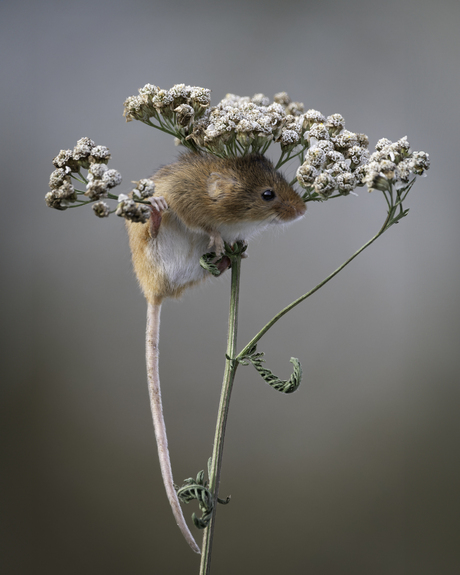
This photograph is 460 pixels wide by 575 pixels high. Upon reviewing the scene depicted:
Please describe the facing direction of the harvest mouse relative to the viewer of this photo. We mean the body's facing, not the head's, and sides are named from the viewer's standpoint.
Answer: facing to the right of the viewer
